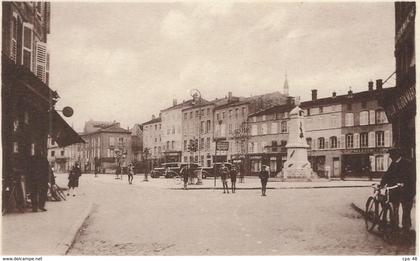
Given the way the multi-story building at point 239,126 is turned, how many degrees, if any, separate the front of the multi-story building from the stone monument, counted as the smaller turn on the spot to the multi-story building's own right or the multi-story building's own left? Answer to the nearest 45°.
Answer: approximately 45° to the multi-story building's own left

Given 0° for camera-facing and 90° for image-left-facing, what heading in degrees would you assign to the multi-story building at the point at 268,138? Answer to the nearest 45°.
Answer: approximately 45°

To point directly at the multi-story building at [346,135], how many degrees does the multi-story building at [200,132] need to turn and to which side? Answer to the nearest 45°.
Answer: approximately 135° to its left

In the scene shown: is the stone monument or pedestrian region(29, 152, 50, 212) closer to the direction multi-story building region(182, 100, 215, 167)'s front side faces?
the pedestrian

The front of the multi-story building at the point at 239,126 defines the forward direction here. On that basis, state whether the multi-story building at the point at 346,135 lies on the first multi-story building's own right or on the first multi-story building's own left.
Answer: on the first multi-story building's own left
